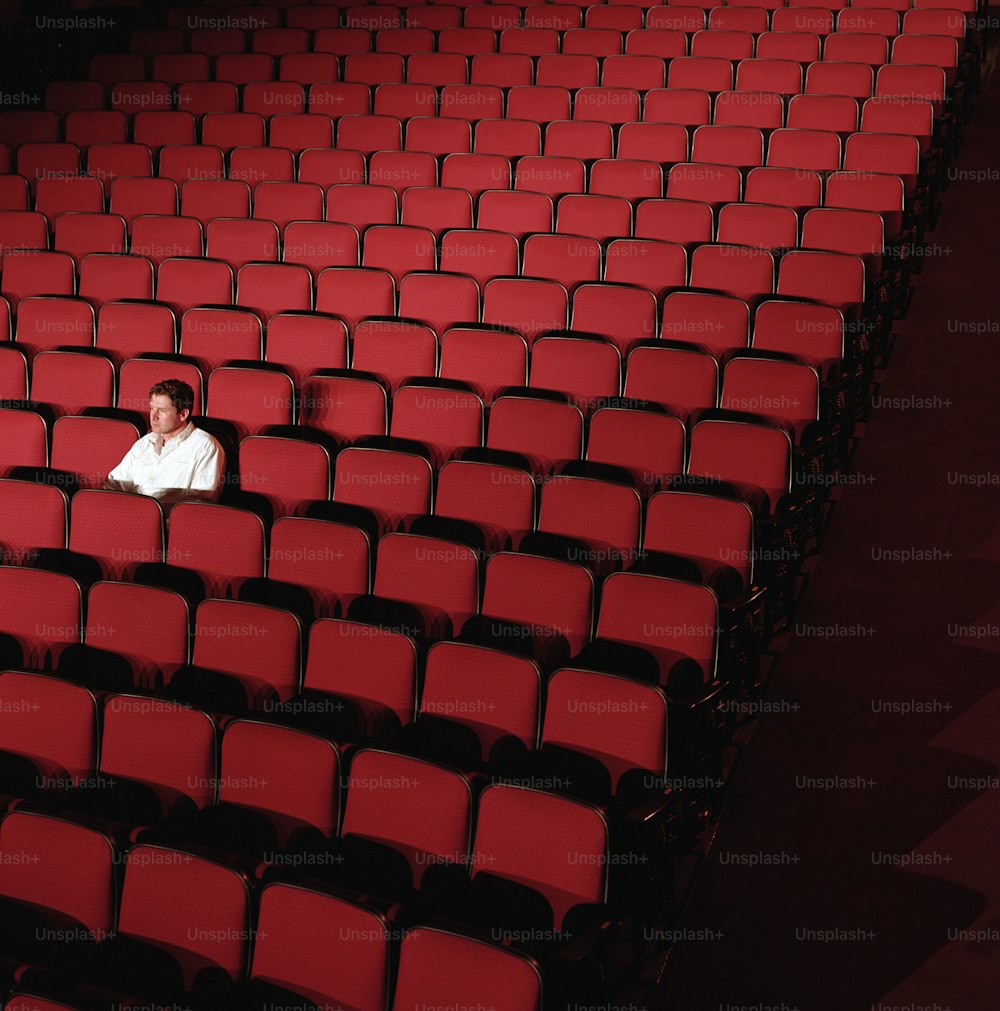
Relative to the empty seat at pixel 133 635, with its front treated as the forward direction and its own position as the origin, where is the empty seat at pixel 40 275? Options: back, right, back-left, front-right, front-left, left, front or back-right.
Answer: back-right

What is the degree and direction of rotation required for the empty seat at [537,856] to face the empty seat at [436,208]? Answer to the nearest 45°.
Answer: approximately 135° to its right

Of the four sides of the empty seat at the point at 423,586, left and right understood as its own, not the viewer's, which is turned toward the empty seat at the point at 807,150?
back

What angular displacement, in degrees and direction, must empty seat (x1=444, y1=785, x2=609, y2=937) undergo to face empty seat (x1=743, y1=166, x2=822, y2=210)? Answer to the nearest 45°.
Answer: approximately 135° to its right

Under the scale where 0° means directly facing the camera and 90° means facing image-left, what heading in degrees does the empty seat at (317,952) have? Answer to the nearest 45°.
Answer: approximately 45°
